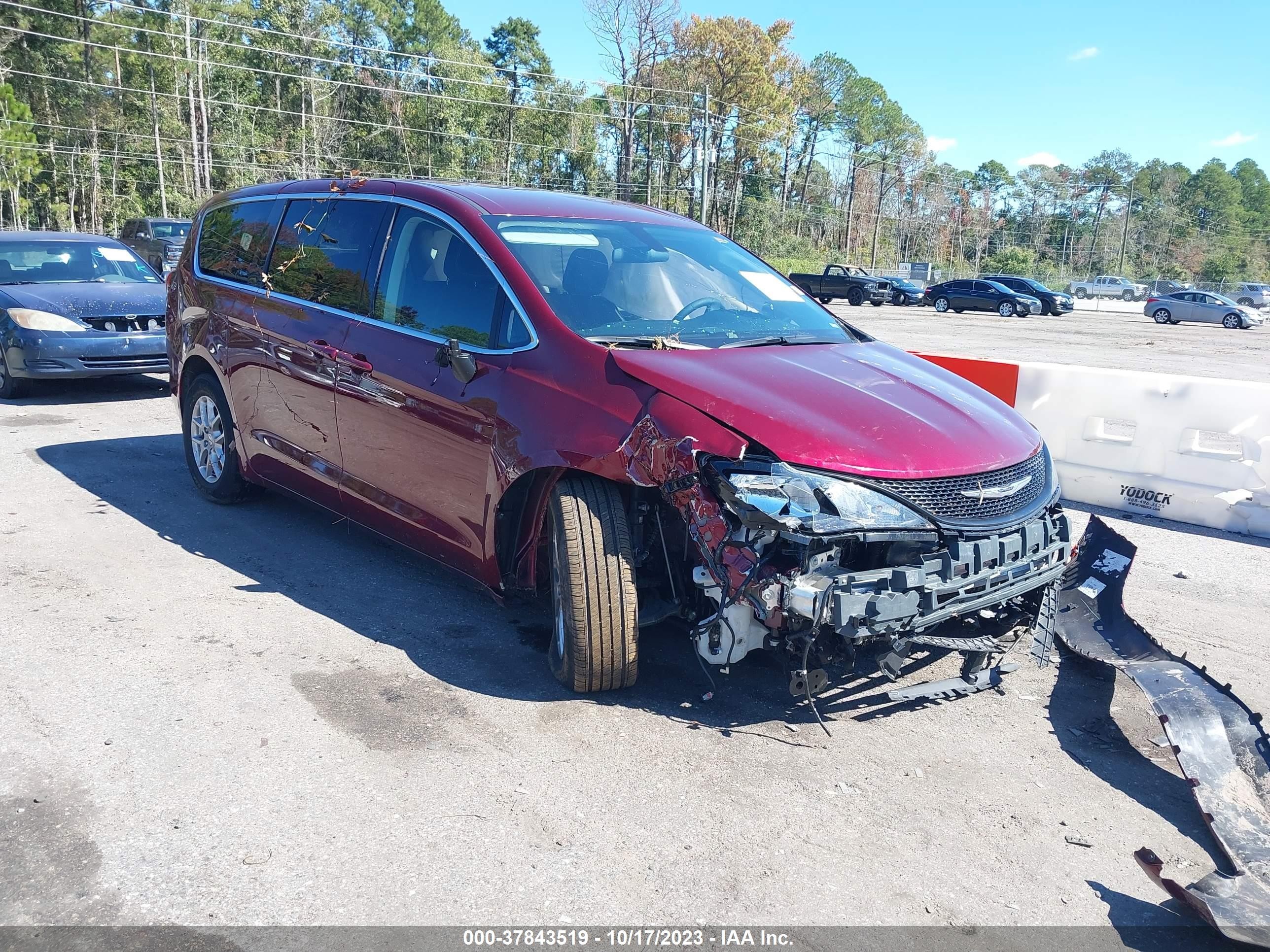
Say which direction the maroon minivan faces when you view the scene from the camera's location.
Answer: facing the viewer and to the right of the viewer

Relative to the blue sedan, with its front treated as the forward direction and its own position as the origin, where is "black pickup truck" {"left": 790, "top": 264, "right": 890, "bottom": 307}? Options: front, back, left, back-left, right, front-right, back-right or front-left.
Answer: left

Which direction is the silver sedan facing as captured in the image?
to the viewer's right

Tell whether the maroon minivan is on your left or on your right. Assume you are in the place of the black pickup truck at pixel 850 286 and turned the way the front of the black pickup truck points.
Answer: on your right

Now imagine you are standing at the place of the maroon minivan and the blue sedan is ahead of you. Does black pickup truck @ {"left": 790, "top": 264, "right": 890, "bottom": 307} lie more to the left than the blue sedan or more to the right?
right

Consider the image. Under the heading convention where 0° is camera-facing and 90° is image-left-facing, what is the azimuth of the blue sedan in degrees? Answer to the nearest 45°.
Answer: approximately 315°

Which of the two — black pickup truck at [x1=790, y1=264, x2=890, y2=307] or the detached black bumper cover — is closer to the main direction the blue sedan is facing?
the detached black bumper cover

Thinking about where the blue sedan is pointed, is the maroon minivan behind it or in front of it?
in front

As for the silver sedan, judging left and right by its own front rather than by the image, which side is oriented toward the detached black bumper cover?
right
